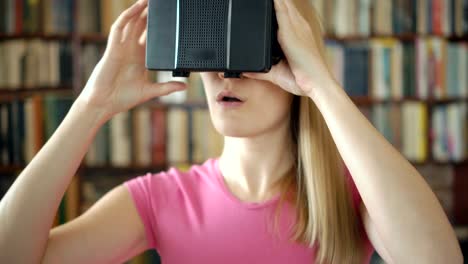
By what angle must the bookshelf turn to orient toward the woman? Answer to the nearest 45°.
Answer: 0° — it already faces them

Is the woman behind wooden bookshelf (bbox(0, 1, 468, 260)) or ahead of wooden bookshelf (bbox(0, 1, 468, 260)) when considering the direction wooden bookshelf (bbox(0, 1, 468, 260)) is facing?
ahead

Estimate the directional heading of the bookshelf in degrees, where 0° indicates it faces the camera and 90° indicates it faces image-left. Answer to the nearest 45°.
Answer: approximately 0°
